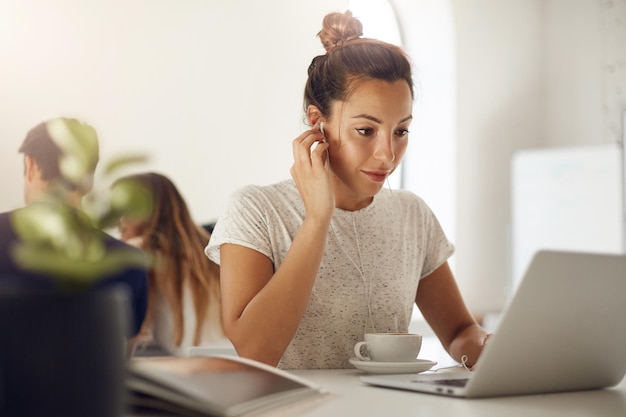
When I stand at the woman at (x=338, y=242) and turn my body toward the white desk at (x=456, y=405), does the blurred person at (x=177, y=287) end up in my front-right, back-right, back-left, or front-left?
back-right

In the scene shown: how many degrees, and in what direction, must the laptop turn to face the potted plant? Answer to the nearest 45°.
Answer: approximately 90° to its left

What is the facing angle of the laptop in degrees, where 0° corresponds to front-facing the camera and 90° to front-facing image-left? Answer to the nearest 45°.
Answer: approximately 135°

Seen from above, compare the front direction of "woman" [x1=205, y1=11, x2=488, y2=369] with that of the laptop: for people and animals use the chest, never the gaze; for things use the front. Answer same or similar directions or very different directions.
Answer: very different directions

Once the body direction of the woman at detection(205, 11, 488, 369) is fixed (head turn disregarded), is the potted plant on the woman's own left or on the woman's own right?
on the woman's own right

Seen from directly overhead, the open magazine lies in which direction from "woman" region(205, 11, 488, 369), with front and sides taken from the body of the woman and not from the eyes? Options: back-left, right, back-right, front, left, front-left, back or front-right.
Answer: front-right

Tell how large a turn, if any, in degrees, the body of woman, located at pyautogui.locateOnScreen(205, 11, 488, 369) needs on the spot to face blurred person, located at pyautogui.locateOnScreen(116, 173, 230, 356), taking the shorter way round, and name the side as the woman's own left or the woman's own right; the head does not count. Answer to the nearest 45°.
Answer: approximately 180°
